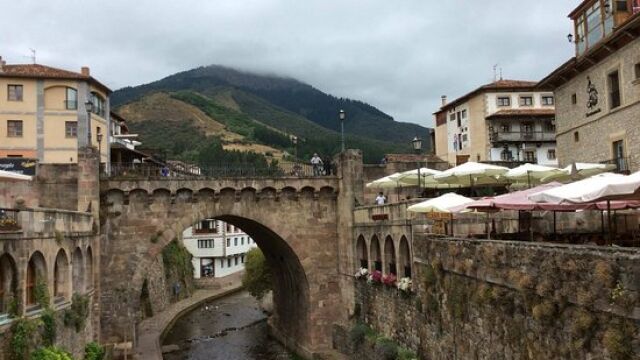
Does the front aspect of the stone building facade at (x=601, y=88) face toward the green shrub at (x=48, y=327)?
yes

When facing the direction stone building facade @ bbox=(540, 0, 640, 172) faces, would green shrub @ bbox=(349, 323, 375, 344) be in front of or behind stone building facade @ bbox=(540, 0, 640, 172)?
in front

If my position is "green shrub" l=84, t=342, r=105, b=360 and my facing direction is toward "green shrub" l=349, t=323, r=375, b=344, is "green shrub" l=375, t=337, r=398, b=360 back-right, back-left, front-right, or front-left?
front-right

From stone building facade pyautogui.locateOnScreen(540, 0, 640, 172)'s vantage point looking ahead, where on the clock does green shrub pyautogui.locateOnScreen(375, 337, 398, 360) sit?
The green shrub is roughly at 12 o'clock from the stone building facade.

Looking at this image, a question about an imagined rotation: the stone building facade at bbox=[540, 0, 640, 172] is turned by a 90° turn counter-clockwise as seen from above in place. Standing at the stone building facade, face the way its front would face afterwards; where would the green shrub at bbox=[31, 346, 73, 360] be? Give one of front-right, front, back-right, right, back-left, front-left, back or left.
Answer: right

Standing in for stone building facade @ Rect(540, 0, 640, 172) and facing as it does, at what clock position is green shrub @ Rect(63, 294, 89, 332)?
The green shrub is roughly at 12 o'clock from the stone building facade.

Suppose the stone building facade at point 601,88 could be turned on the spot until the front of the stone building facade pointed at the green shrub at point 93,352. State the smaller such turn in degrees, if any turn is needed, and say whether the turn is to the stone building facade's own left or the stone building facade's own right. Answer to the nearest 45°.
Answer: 0° — it already faces it

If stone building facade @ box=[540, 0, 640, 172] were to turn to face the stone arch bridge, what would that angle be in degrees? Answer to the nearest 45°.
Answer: approximately 45° to its right

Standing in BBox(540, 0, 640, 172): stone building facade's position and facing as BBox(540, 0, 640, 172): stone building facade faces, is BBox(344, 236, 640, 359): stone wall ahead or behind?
ahead

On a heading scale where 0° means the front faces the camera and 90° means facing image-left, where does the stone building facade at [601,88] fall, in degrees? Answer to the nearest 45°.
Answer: approximately 45°

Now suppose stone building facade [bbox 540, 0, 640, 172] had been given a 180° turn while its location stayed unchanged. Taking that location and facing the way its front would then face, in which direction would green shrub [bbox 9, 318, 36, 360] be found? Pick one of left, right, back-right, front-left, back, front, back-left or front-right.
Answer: back
